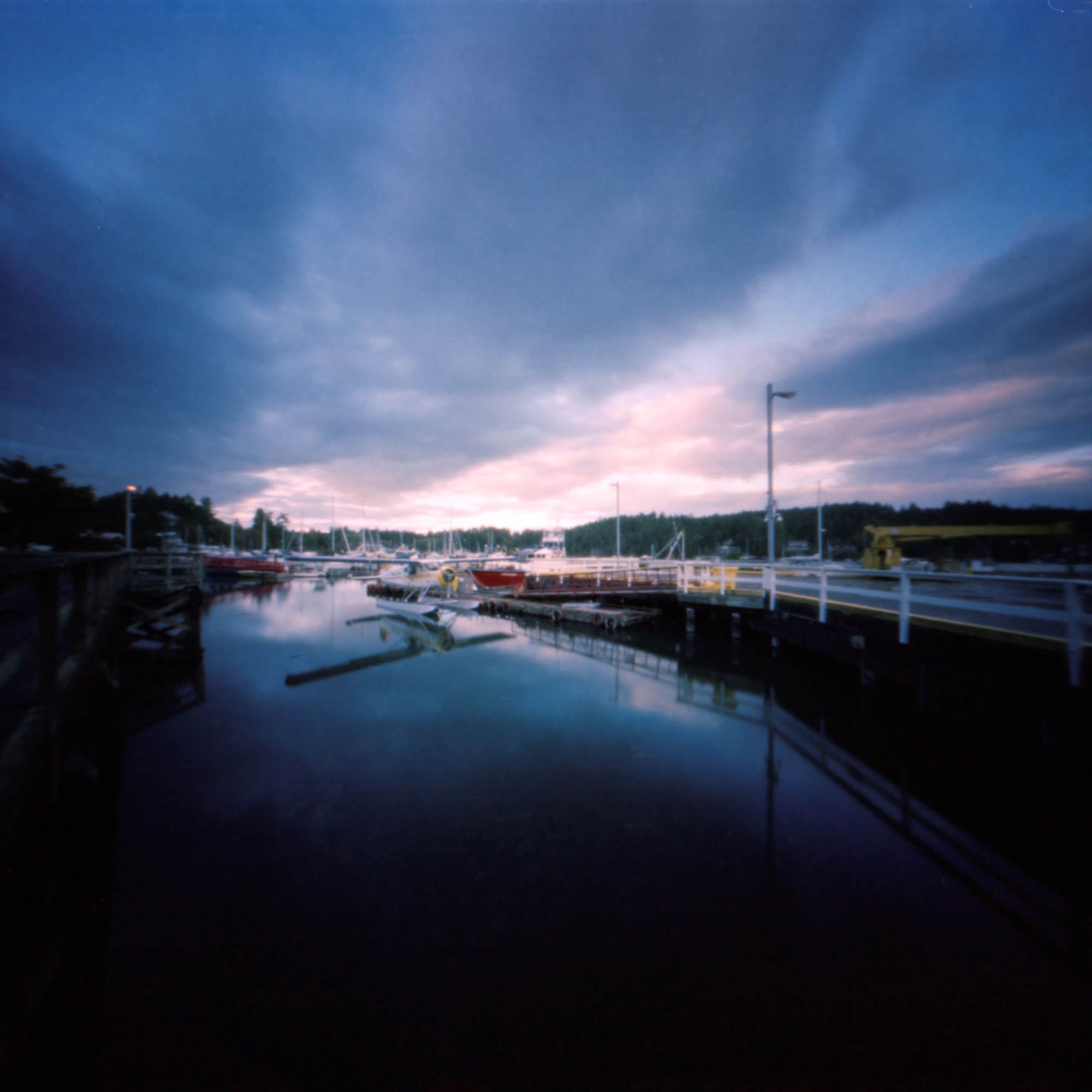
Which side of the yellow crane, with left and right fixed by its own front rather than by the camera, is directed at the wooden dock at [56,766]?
right

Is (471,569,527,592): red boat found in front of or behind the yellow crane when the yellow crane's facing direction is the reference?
behind

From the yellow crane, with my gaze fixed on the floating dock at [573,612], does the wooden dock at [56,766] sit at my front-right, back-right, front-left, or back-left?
front-left

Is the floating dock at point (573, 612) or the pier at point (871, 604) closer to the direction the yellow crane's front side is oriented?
the pier

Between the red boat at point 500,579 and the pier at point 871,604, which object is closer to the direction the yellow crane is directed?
the pier

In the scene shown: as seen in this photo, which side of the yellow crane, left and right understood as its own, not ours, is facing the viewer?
right

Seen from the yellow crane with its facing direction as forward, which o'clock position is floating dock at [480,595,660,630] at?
The floating dock is roughly at 5 o'clock from the yellow crane.

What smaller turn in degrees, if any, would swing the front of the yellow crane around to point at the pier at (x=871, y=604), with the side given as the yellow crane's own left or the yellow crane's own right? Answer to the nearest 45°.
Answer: approximately 90° to the yellow crane's own right

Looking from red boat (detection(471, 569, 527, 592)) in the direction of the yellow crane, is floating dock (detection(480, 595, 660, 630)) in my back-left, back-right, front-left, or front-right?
front-right
